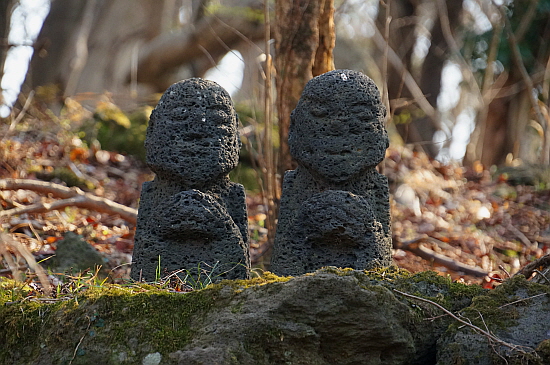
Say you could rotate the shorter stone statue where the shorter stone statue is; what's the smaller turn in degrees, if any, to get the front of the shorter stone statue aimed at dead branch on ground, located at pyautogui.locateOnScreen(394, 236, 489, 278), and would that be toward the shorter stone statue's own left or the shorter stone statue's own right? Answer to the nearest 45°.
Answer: approximately 135° to the shorter stone statue's own left

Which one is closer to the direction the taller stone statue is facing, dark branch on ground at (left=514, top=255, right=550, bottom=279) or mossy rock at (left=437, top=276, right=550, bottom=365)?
the mossy rock

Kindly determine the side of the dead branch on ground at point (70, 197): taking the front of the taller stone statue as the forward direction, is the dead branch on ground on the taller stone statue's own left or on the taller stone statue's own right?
on the taller stone statue's own right

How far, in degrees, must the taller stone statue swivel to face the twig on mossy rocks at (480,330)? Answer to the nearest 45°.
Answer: approximately 45° to its left

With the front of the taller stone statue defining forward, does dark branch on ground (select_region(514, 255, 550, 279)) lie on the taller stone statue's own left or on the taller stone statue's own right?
on the taller stone statue's own left

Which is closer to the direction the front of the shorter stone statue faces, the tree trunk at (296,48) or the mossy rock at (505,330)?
the mossy rock

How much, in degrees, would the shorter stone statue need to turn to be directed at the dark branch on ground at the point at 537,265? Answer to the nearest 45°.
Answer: approximately 90° to its left

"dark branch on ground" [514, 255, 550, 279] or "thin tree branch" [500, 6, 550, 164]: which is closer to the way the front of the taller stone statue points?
the dark branch on ground

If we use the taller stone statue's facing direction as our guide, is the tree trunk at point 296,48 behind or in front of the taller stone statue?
behind

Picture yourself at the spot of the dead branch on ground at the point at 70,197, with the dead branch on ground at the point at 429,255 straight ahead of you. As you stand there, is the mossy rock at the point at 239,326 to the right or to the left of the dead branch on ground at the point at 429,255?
right

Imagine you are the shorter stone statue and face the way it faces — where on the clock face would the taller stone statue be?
The taller stone statue is roughly at 9 o'clock from the shorter stone statue.

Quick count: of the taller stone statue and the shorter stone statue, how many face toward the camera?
2

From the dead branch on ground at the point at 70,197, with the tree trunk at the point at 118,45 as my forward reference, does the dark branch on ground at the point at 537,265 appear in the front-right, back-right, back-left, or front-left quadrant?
back-right

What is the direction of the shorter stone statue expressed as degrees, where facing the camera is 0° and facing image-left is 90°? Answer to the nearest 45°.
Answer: approximately 0°
